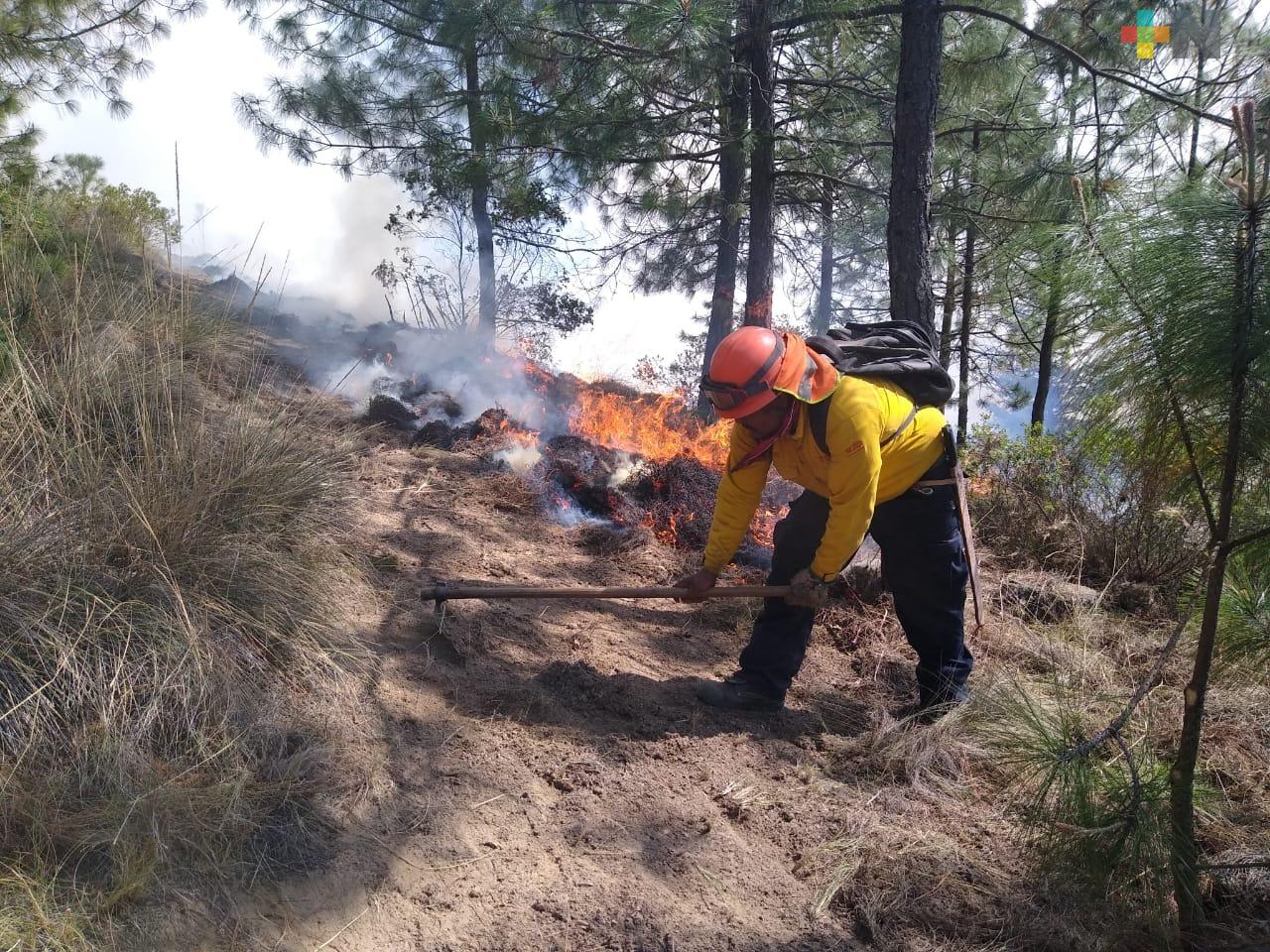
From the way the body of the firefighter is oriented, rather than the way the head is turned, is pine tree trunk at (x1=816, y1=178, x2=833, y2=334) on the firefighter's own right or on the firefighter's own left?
on the firefighter's own right

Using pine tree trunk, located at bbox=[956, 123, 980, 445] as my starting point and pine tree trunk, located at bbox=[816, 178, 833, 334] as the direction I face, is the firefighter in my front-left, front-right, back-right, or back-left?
back-left

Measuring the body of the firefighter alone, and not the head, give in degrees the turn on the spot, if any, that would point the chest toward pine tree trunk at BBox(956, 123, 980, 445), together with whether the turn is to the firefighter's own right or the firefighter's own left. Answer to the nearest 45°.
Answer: approximately 90° to the firefighter's own right

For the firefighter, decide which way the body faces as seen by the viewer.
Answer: to the viewer's left
